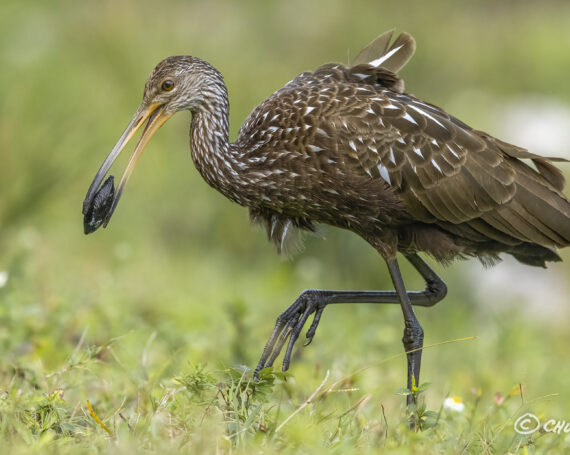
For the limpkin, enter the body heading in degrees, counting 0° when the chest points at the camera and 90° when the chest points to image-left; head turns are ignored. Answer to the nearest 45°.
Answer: approximately 90°

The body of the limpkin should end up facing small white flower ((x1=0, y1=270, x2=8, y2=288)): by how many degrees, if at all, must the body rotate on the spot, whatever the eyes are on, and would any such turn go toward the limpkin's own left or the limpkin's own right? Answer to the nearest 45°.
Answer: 0° — it already faces it
